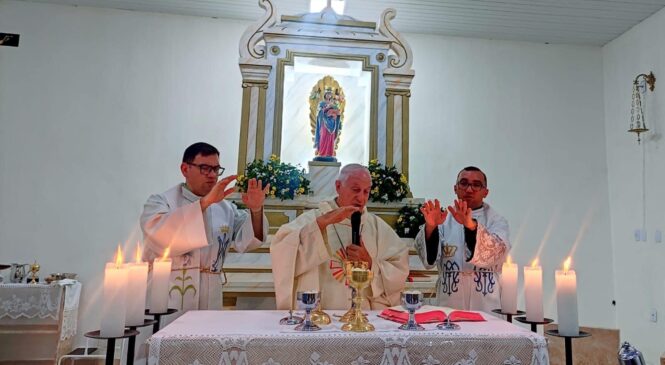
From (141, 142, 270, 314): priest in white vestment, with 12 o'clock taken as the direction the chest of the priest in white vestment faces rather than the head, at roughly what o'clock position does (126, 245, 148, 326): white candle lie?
The white candle is roughly at 2 o'clock from the priest in white vestment.

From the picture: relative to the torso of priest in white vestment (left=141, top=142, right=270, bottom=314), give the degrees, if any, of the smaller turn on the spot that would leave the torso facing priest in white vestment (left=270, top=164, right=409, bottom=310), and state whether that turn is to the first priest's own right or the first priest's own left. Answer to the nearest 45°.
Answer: approximately 45° to the first priest's own left

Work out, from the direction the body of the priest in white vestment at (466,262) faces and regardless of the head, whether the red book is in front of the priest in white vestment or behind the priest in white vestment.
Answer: in front

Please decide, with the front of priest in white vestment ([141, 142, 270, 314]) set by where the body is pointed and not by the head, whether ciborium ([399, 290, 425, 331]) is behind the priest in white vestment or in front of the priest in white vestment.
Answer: in front

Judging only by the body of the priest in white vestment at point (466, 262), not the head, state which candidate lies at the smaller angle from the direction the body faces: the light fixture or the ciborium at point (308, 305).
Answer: the ciborium

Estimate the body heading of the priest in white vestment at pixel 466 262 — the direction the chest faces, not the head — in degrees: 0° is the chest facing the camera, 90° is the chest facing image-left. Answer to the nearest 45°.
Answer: approximately 0°

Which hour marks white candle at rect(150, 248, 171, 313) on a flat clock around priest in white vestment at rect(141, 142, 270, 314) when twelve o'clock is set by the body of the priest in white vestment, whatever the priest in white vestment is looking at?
The white candle is roughly at 2 o'clock from the priest in white vestment.

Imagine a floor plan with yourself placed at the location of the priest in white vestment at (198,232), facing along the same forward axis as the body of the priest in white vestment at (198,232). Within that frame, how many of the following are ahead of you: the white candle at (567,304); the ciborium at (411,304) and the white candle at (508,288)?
3

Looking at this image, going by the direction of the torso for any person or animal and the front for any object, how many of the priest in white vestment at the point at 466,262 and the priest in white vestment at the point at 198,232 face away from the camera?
0

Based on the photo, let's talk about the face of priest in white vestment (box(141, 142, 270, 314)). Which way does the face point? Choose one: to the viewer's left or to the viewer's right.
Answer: to the viewer's right
